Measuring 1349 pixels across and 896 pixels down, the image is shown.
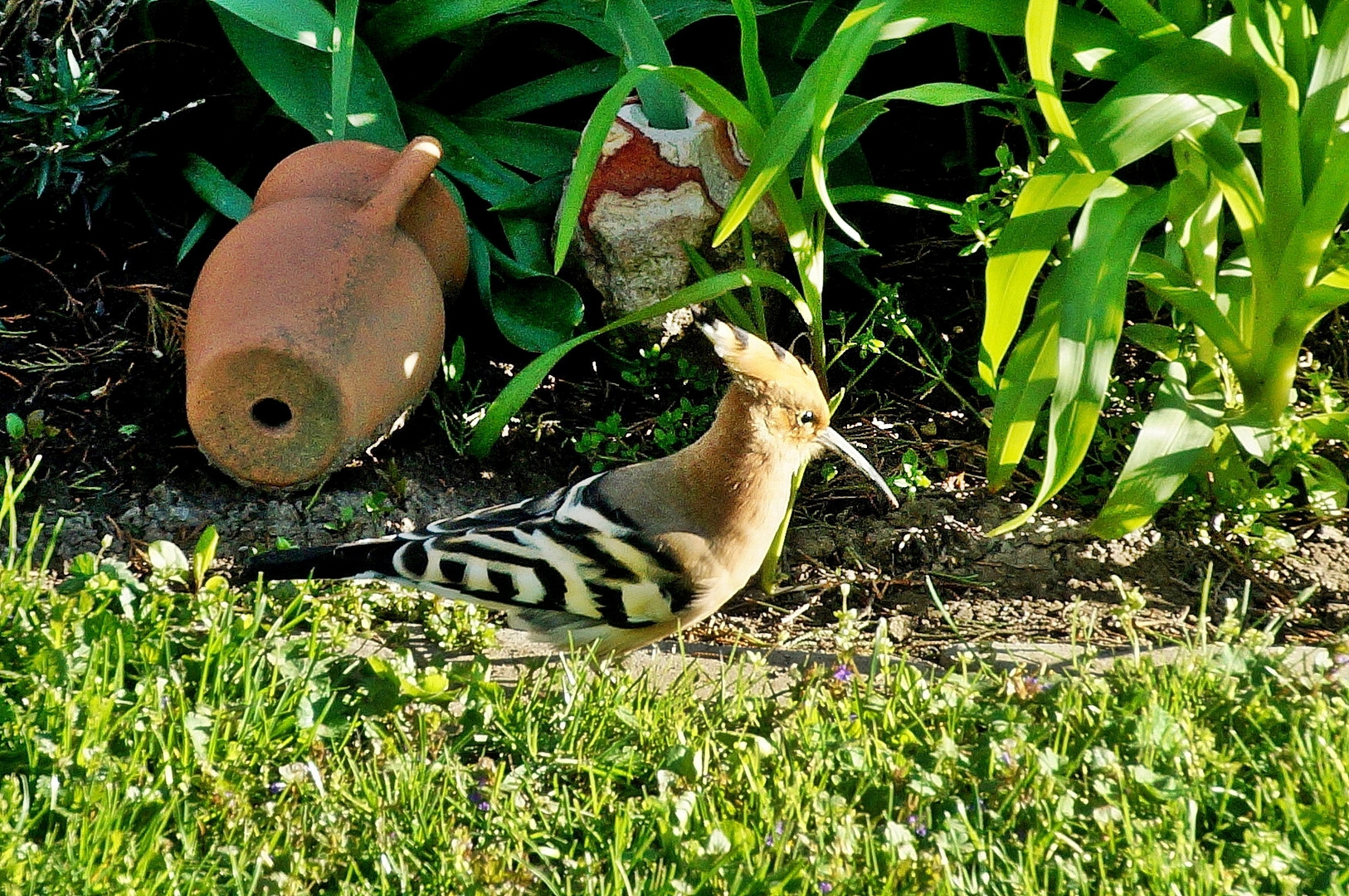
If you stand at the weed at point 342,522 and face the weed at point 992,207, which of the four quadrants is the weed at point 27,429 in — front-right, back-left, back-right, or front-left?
back-left

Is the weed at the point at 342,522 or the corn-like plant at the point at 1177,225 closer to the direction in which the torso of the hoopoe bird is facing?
the corn-like plant

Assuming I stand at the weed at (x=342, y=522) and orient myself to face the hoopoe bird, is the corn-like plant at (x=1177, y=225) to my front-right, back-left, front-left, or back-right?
front-left

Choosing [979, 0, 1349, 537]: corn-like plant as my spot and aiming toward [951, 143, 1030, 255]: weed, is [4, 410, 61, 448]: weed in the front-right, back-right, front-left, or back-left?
front-left

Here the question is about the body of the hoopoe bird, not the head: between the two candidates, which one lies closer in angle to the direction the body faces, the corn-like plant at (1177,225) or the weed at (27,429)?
the corn-like plant

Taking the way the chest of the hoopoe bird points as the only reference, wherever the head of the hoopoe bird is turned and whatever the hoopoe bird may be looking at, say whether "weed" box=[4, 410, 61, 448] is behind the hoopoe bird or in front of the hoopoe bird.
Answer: behind

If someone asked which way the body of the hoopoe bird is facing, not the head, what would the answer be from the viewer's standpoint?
to the viewer's right

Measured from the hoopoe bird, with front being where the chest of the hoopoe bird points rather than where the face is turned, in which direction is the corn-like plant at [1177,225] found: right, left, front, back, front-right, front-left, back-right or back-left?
front

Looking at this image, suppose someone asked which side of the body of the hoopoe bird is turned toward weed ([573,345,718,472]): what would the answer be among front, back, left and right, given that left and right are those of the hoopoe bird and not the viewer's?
left

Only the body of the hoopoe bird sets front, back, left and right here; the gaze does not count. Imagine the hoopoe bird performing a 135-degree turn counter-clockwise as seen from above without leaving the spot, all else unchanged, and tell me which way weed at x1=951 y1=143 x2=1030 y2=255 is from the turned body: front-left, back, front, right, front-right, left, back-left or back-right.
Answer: right
